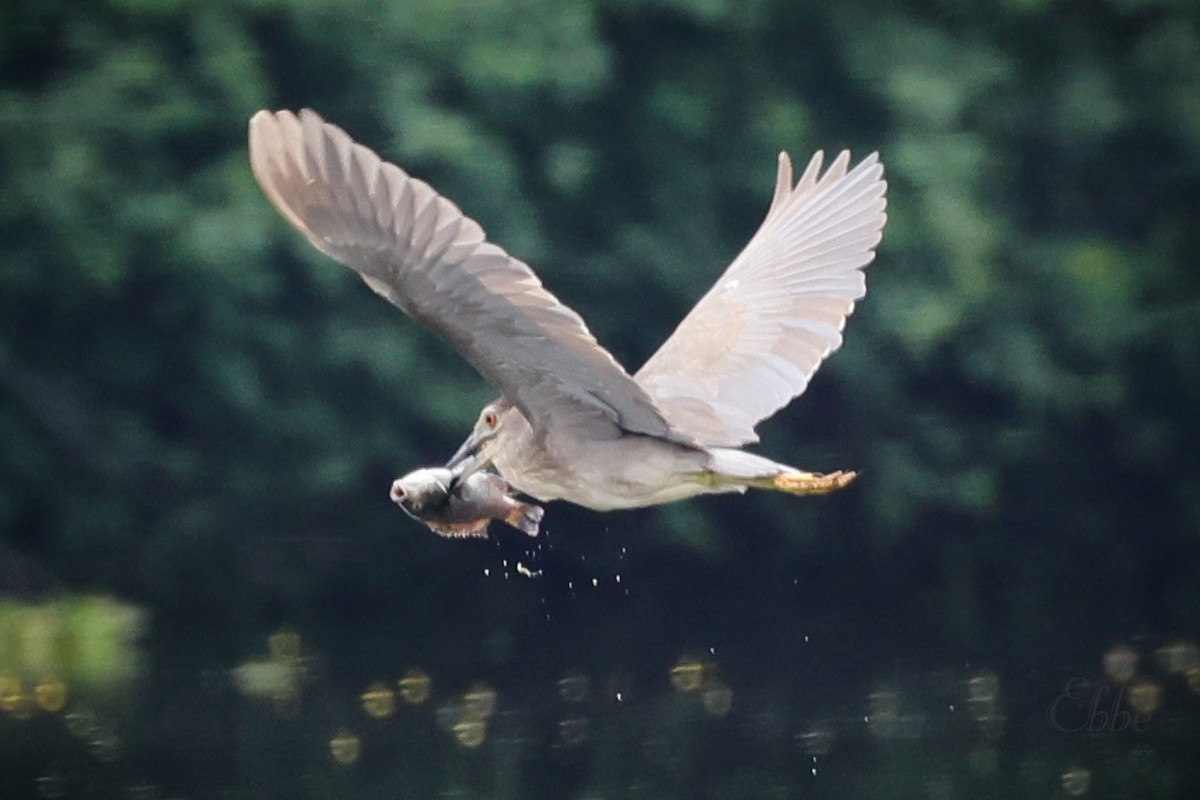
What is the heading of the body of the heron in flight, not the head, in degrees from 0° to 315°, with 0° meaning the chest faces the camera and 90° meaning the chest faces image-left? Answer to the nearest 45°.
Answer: approximately 90°
